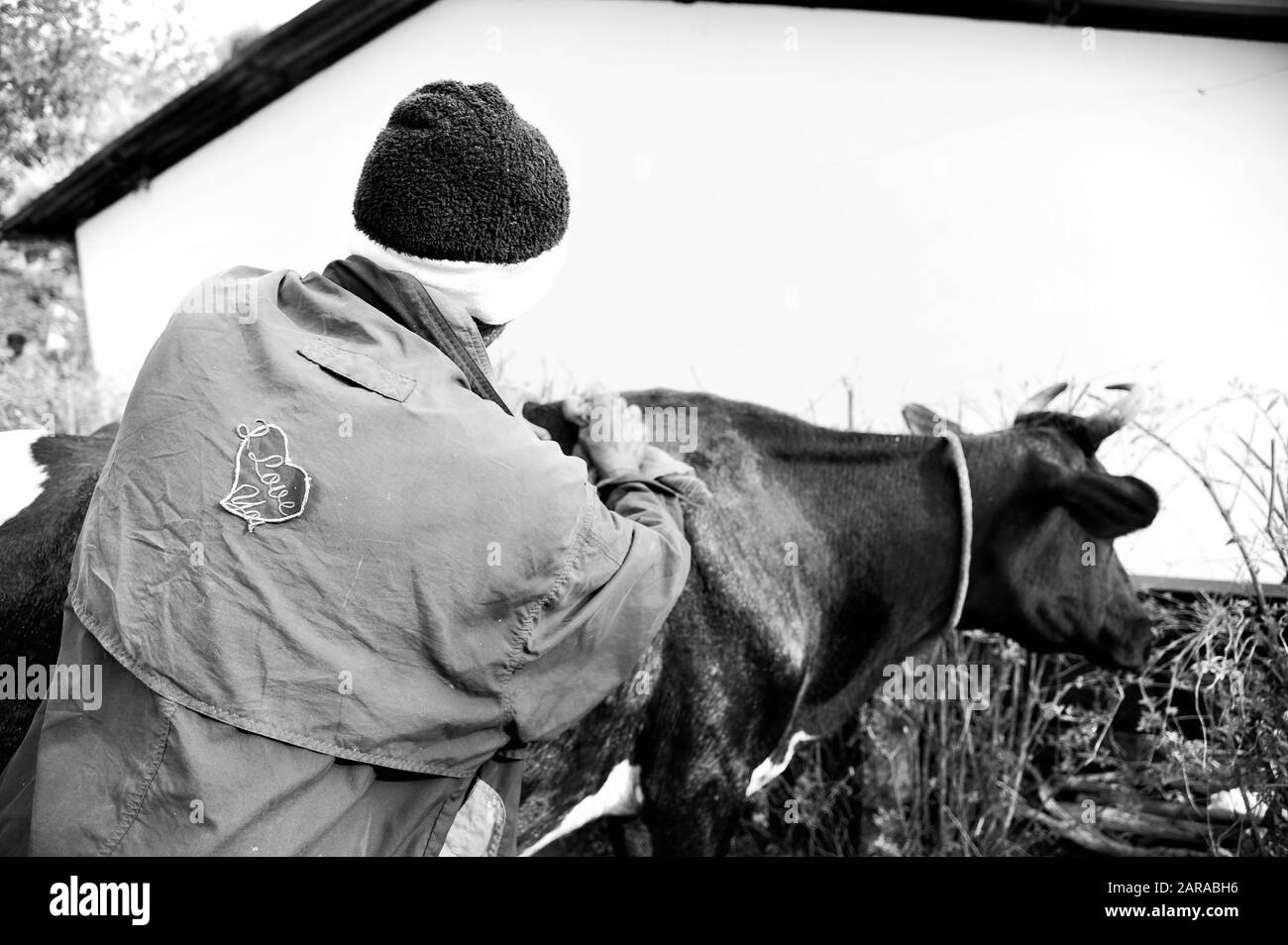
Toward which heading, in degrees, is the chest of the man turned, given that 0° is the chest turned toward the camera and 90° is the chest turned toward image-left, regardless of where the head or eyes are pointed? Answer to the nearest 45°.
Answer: approximately 225°

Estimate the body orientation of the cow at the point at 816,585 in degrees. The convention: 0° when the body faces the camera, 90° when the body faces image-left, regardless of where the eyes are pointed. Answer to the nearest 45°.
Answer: approximately 270°

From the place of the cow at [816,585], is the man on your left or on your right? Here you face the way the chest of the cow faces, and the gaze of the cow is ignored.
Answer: on your right

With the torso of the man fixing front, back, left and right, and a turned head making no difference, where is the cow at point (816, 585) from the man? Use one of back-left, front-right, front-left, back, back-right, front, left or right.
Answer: front

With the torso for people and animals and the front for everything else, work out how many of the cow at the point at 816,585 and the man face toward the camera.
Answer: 0

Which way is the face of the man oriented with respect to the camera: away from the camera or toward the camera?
away from the camera
